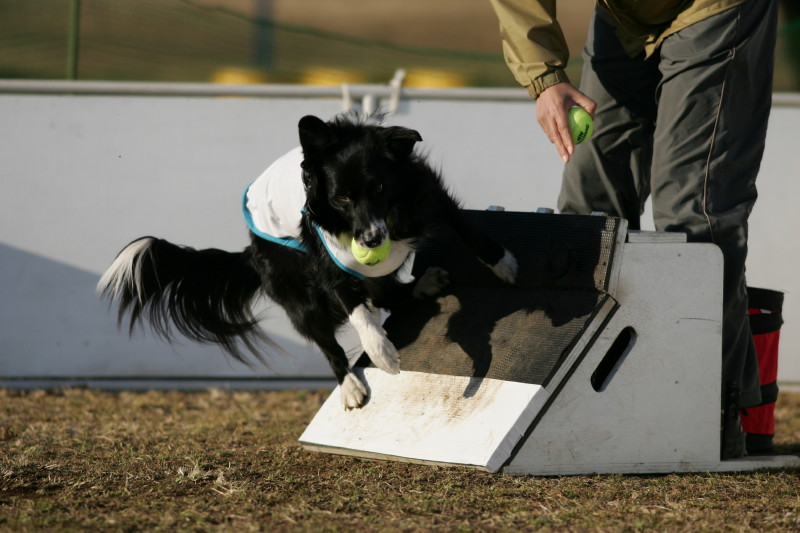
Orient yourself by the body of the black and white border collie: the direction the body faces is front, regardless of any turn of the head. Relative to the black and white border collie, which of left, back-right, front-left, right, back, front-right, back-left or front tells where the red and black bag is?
front-left

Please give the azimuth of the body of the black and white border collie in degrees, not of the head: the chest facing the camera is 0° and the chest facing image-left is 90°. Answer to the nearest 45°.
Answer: approximately 315°

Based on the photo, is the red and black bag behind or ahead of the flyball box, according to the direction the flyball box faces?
behind

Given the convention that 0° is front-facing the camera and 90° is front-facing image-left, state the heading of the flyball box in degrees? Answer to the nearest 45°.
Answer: approximately 45°
